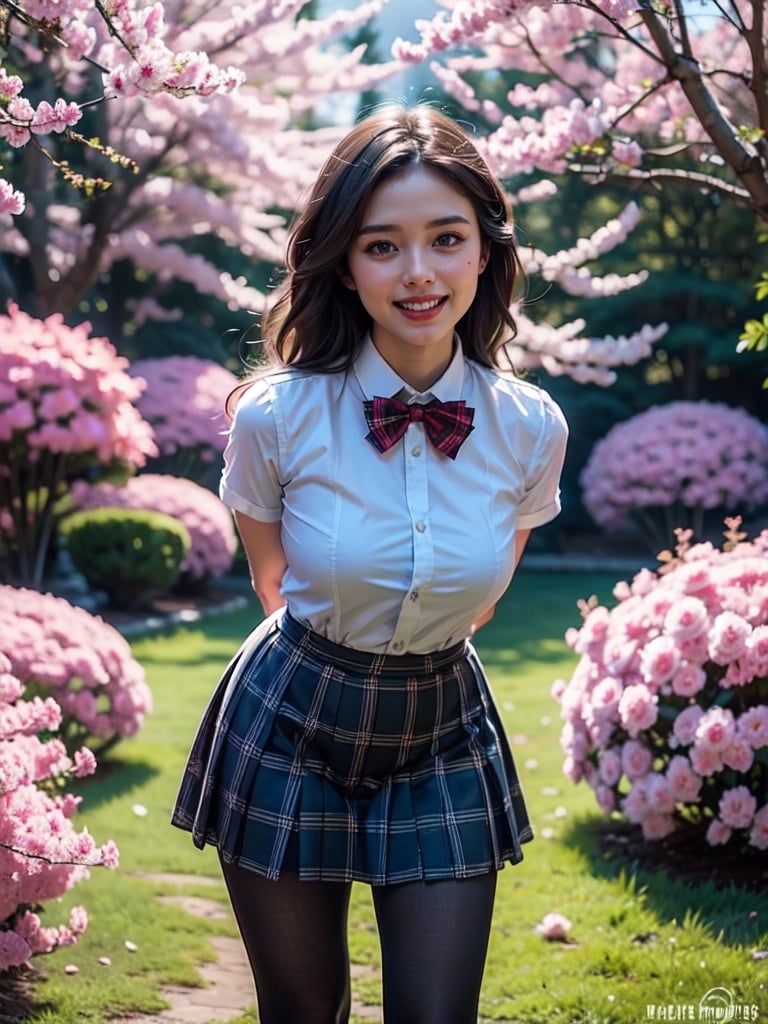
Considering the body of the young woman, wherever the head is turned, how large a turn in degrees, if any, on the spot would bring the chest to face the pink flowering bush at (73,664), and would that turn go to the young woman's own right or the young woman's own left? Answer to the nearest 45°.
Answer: approximately 180°

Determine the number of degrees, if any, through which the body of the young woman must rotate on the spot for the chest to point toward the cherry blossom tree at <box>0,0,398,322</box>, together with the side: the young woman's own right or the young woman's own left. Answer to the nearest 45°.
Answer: approximately 180°

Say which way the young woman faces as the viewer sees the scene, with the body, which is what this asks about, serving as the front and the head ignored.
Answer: toward the camera

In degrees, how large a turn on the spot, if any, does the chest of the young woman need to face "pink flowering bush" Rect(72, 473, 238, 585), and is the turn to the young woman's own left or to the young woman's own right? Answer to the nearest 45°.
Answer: approximately 180°

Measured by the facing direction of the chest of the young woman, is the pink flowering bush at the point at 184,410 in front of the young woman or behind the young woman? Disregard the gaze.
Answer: behind

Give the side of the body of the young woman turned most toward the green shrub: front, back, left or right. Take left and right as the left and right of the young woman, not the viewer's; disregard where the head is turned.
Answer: back
